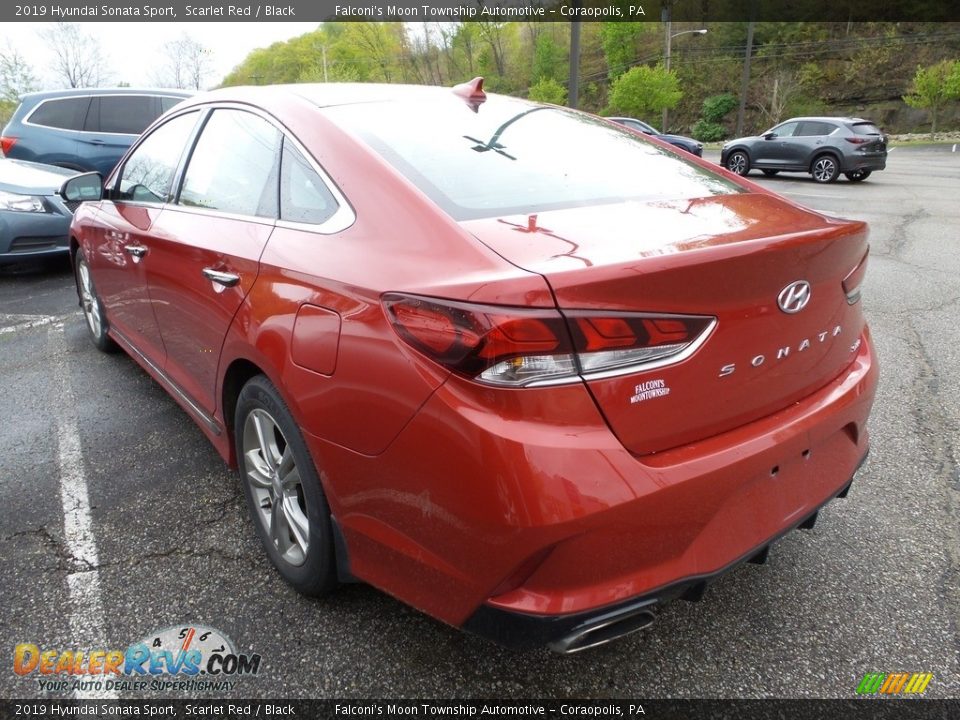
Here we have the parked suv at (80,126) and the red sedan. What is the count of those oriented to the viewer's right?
1

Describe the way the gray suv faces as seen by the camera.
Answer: facing away from the viewer and to the left of the viewer

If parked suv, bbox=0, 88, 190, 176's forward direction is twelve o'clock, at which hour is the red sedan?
The red sedan is roughly at 3 o'clock from the parked suv.

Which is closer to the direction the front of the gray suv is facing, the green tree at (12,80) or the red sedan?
the green tree

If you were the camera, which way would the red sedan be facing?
facing away from the viewer and to the left of the viewer

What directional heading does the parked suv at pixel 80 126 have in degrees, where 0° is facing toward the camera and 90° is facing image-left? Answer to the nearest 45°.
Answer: approximately 270°

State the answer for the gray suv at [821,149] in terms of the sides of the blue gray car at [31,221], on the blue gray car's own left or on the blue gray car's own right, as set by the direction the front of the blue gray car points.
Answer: on the blue gray car's own left
